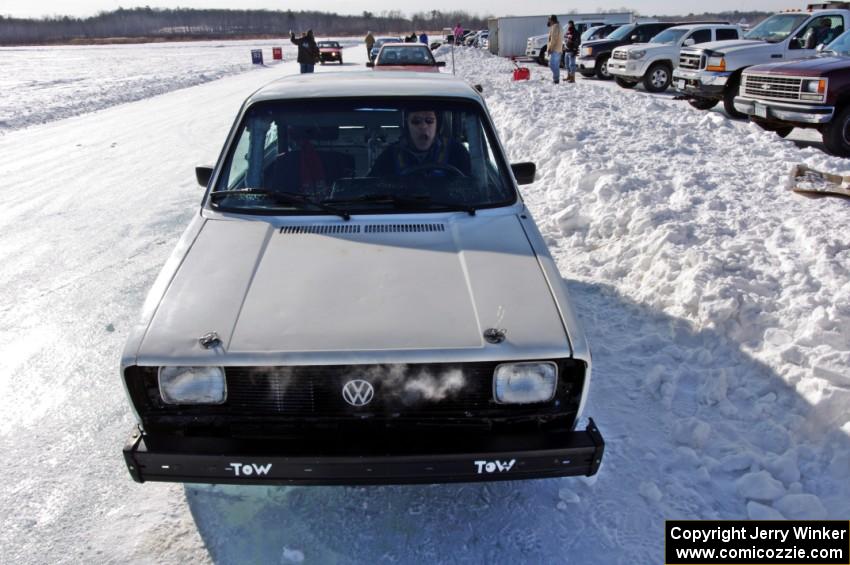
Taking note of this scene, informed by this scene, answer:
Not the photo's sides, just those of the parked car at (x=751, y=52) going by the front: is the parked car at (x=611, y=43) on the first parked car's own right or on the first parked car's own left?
on the first parked car's own right

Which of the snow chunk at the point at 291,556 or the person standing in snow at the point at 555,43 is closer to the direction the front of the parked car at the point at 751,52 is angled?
the snow chunk

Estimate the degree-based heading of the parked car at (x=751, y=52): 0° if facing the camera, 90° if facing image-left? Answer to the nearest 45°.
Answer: approximately 45°

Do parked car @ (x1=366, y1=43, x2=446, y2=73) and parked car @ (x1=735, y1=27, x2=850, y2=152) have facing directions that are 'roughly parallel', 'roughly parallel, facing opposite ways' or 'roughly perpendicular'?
roughly perpendicular
